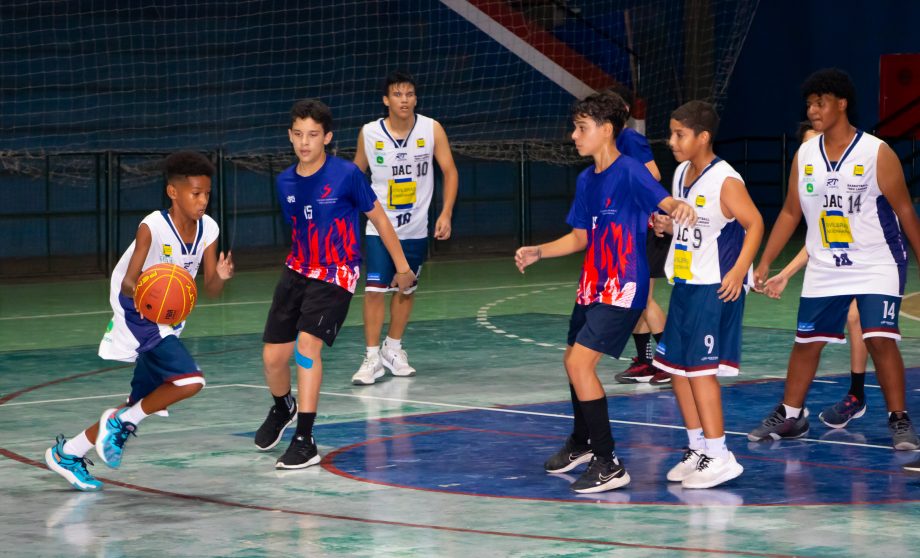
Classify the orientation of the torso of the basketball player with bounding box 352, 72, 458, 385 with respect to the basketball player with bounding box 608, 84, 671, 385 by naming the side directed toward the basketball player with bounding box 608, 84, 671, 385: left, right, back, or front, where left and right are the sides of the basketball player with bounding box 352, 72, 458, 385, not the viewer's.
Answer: left

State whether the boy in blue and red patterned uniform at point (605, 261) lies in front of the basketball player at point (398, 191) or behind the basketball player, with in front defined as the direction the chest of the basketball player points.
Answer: in front

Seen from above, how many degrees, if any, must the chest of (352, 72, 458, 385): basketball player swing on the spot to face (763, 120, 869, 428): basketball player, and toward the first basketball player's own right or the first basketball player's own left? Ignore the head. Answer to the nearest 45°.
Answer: approximately 45° to the first basketball player's own left

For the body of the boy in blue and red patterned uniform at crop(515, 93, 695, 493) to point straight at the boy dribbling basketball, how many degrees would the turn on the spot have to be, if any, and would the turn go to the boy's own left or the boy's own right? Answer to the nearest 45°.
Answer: approximately 45° to the boy's own right

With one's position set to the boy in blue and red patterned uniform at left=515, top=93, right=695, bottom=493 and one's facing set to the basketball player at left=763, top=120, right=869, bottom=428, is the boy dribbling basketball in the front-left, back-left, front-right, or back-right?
back-left

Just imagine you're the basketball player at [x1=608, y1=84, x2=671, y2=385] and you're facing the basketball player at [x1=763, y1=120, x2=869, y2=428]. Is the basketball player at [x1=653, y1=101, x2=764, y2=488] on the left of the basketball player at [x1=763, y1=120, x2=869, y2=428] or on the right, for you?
right

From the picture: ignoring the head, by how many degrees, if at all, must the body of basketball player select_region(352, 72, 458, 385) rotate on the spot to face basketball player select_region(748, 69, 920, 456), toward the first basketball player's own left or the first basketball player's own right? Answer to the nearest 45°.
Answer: approximately 45° to the first basketball player's own left

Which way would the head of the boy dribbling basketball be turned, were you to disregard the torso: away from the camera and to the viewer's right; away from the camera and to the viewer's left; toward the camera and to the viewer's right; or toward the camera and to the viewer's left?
toward the camera and to the viewer's right

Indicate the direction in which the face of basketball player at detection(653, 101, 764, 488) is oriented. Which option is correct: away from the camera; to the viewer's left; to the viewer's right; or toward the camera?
to the viewer's left

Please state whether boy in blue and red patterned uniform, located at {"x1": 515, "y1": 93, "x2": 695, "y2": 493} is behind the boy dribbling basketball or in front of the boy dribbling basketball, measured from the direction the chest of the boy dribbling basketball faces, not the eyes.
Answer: in front

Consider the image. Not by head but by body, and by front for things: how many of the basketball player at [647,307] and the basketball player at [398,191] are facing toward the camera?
1

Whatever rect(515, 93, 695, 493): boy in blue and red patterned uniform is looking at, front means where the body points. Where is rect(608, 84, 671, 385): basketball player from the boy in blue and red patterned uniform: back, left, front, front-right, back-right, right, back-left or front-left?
back-right
